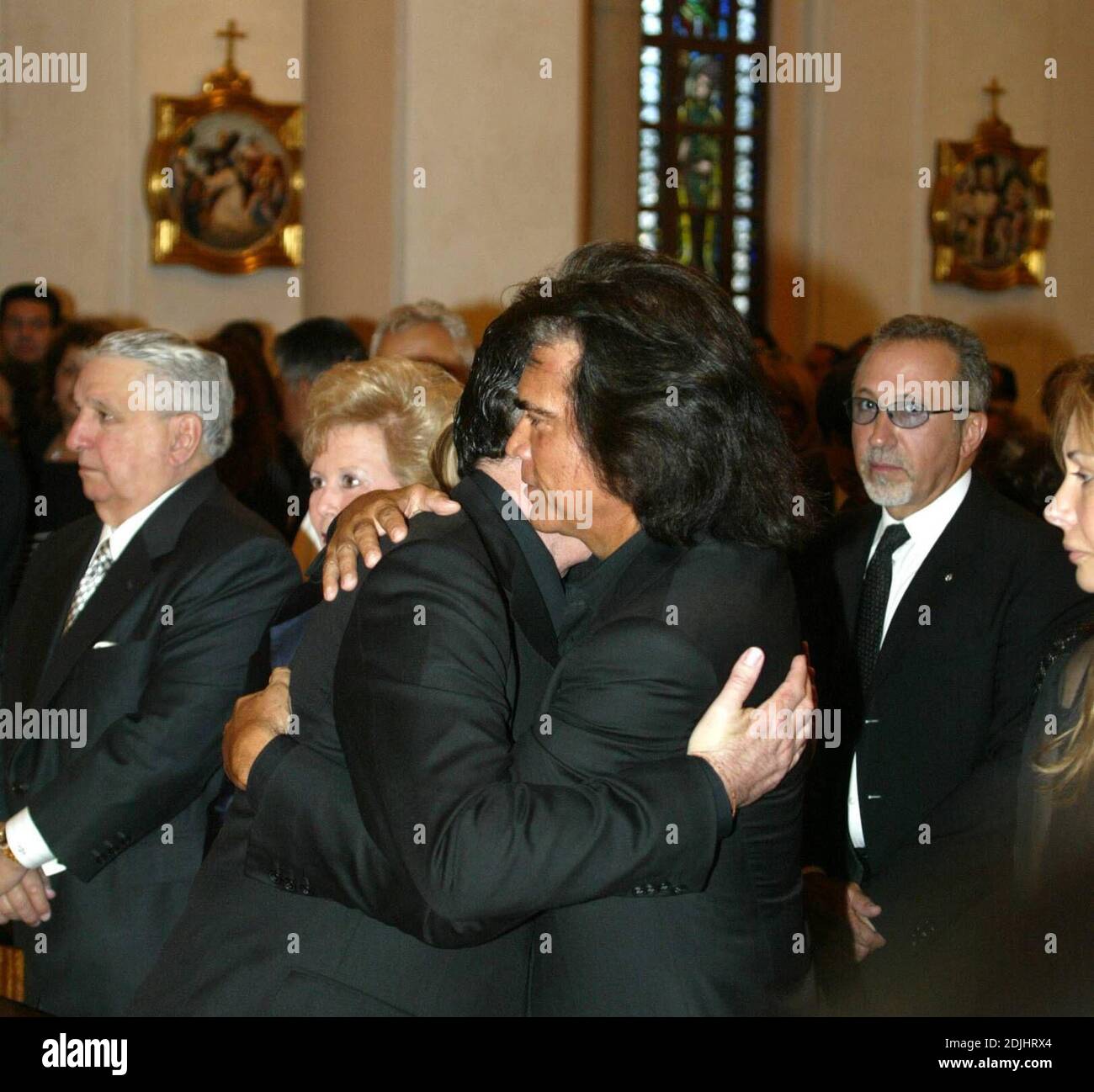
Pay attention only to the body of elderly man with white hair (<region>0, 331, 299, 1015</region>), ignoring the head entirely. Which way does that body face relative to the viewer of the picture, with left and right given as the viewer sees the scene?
facing the viewer and to the left of the viewer

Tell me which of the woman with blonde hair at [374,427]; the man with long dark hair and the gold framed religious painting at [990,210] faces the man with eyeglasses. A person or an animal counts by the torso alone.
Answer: the gold framed religious painting

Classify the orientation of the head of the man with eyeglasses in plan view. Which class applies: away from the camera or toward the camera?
toward the camera

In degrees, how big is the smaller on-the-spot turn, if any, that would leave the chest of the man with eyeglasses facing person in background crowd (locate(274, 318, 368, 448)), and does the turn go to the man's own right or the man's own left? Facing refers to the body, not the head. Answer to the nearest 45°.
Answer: approximately 90° to the man's own right

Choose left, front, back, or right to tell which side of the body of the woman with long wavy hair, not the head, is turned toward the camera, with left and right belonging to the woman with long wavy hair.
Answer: left

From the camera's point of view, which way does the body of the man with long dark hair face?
to the viewer's left

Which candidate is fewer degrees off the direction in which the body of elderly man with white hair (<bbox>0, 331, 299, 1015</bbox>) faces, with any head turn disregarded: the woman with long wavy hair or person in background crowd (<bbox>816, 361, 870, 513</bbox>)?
the woman with long wavy hair

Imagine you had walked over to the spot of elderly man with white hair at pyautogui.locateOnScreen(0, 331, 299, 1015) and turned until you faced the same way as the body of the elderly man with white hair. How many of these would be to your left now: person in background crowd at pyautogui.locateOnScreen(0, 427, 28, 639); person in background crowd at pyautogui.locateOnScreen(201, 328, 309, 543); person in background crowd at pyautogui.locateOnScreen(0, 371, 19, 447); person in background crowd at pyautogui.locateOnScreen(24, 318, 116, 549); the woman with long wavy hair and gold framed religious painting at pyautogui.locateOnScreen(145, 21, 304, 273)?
1

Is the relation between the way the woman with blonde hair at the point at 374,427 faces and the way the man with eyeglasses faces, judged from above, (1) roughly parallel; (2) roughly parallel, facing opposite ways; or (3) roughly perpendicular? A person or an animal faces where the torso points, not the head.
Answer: roughly parallel

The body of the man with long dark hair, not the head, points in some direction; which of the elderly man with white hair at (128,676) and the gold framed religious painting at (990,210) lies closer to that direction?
the elderly man with white hair

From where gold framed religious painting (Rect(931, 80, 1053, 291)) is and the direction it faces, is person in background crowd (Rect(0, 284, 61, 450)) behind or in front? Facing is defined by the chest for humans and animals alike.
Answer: in front

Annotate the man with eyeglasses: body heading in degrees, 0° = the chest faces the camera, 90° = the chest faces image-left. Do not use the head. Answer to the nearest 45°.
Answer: approximately 45°

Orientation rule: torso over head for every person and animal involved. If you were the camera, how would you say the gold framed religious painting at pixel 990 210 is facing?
facing the viewer

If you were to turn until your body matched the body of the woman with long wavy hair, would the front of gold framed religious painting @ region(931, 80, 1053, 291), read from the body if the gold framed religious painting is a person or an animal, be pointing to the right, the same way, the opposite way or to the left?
to the left

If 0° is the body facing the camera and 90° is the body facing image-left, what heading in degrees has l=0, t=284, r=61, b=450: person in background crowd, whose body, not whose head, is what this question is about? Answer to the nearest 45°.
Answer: approximately 0°

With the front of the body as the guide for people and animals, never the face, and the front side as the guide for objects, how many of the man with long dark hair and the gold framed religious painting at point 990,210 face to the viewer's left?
1

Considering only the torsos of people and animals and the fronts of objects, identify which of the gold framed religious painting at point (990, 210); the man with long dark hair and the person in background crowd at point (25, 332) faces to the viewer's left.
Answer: the man with long dark hair

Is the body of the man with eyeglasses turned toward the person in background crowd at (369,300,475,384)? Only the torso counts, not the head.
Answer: no

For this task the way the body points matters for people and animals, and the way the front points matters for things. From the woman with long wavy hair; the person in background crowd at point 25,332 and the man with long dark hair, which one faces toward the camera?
the person in background crowd
